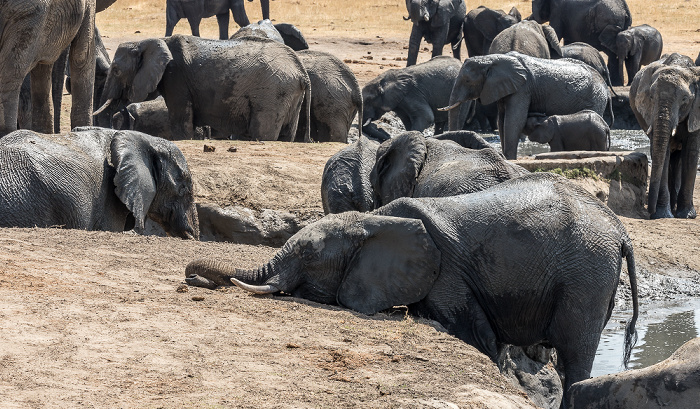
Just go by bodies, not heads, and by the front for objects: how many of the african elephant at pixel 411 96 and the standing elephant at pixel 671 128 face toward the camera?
1

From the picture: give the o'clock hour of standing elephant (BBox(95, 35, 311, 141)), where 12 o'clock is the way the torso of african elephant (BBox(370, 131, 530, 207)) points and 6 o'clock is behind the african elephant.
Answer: The standing elephant is roughly at 2 o'clock from the african elephant.

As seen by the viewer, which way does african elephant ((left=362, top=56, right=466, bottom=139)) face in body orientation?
to the viewer's left

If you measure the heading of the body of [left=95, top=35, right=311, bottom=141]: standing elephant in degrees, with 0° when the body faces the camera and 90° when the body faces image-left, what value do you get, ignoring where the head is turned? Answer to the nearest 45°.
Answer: approximately 90°

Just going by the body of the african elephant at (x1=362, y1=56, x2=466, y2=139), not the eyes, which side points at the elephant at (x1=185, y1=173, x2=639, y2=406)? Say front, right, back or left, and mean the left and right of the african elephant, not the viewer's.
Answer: left

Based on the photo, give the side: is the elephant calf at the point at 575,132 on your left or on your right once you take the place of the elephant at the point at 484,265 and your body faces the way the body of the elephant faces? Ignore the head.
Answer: on your right

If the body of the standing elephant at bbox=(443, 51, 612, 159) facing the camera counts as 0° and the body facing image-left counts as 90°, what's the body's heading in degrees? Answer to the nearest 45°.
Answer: approximately 90°

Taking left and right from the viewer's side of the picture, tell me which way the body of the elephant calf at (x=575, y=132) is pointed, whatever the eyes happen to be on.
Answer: facing to the left of the viewer

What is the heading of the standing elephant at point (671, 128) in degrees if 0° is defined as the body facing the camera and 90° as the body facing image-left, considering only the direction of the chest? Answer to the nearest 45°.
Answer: approximately 0°

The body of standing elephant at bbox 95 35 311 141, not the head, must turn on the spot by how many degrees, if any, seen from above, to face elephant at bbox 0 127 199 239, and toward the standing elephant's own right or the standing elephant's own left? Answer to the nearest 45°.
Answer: approximately 90° to the standing elephant's own left
